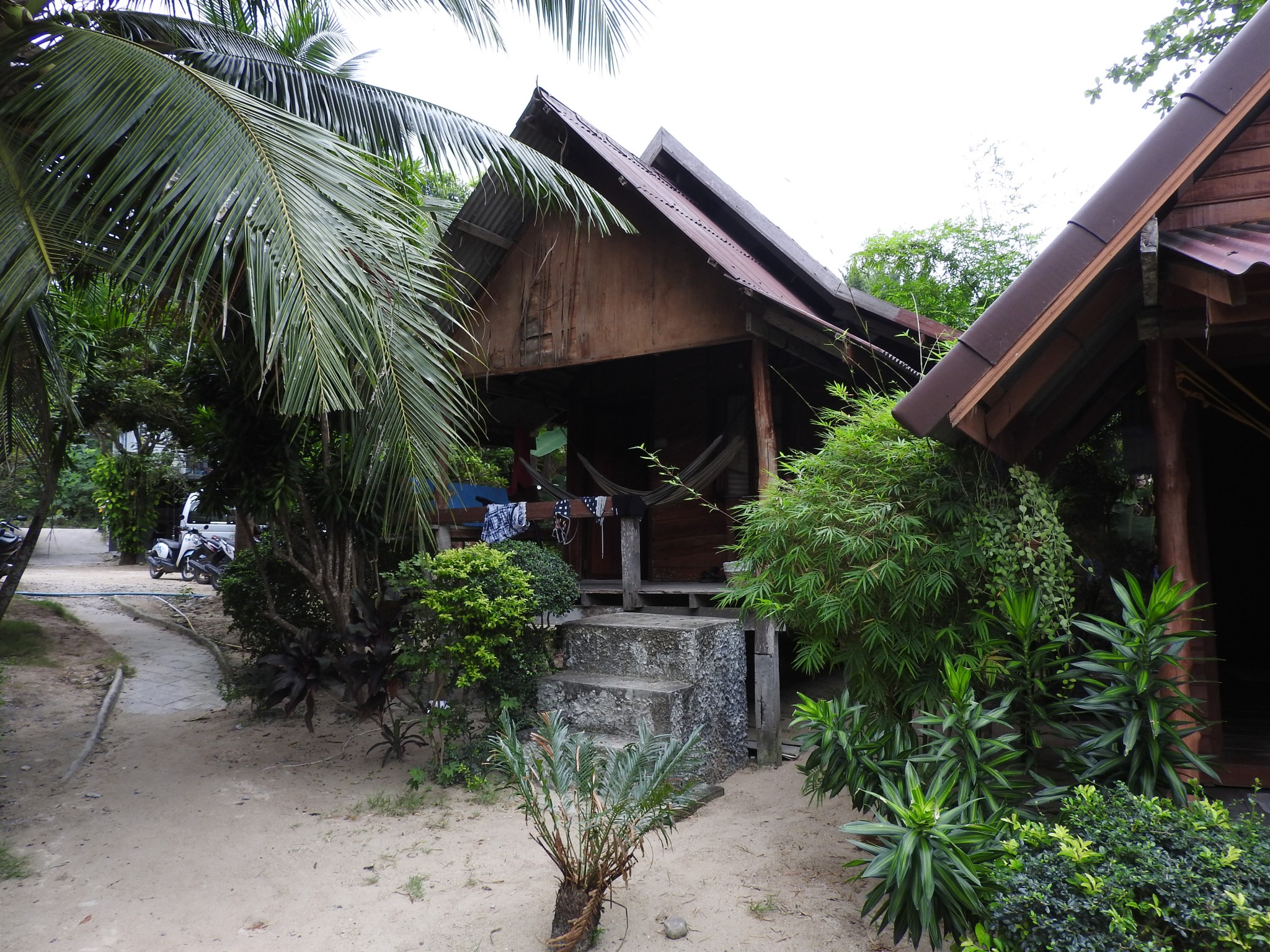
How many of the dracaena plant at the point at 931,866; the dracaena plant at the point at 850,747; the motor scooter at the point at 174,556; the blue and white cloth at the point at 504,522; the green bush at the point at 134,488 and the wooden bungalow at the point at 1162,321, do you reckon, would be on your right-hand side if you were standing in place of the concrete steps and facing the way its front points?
3

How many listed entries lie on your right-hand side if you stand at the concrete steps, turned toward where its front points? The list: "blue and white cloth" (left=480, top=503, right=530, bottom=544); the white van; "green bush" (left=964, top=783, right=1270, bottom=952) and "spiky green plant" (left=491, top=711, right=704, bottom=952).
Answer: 2

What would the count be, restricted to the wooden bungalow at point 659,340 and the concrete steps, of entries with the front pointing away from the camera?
0

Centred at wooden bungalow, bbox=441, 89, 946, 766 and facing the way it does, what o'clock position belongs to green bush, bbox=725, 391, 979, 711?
The green bush is roughly at 10 o'clock from the wooden bungalow.

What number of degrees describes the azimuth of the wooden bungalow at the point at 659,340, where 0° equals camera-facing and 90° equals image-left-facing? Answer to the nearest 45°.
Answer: approximately 45°

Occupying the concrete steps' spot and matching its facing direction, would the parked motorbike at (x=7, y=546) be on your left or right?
on your right

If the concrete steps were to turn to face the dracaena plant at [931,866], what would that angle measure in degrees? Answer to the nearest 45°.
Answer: approximately 45° to its left

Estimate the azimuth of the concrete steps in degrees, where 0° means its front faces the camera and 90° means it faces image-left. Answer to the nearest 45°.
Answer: approximately 45°

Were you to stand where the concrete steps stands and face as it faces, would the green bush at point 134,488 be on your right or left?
on your right
